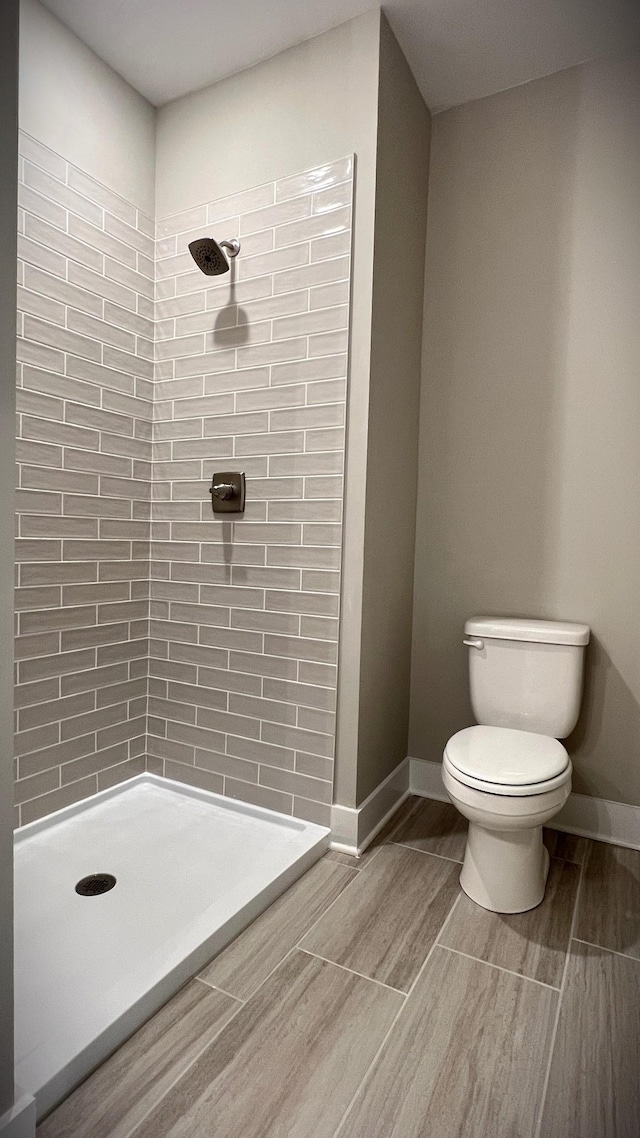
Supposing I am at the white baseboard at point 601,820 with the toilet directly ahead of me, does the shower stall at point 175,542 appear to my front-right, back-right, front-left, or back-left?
front-right

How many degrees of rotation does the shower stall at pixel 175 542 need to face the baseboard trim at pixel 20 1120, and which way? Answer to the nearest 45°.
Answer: approximately 45° to its right

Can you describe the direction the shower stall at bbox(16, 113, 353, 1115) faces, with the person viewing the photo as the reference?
facing the viewer and to the right of the viewer

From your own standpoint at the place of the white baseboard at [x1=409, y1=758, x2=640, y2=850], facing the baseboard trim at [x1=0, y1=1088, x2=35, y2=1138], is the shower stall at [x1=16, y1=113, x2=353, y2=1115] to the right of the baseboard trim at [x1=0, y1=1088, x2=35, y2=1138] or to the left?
right

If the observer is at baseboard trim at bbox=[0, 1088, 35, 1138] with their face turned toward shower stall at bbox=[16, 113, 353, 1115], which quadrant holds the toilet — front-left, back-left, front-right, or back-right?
front-right

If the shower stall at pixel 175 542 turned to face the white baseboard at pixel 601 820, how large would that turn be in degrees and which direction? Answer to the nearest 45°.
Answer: approximately 45° to its left
